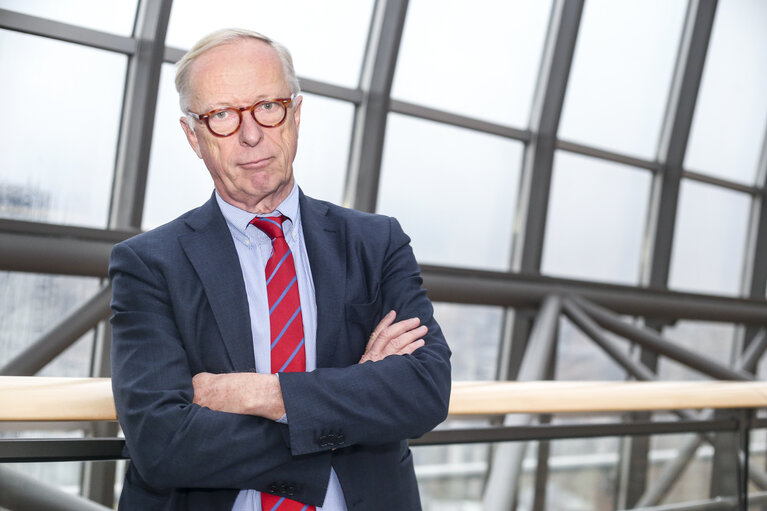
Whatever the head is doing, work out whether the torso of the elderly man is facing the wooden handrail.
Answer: no

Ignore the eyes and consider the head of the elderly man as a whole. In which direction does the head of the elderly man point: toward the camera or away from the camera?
toward the camera

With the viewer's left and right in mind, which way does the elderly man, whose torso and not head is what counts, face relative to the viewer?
facing the viewer
